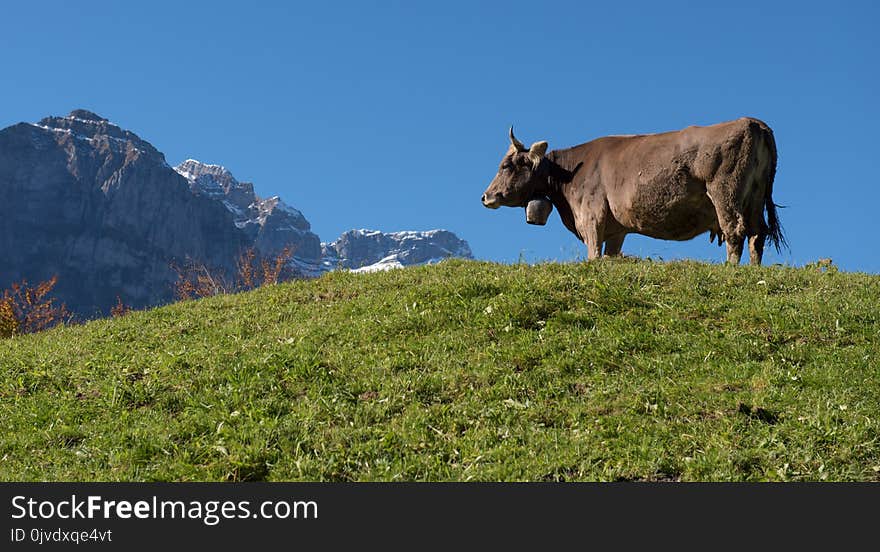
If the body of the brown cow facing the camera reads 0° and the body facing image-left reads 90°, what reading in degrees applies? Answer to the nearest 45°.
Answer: approximately 90°
